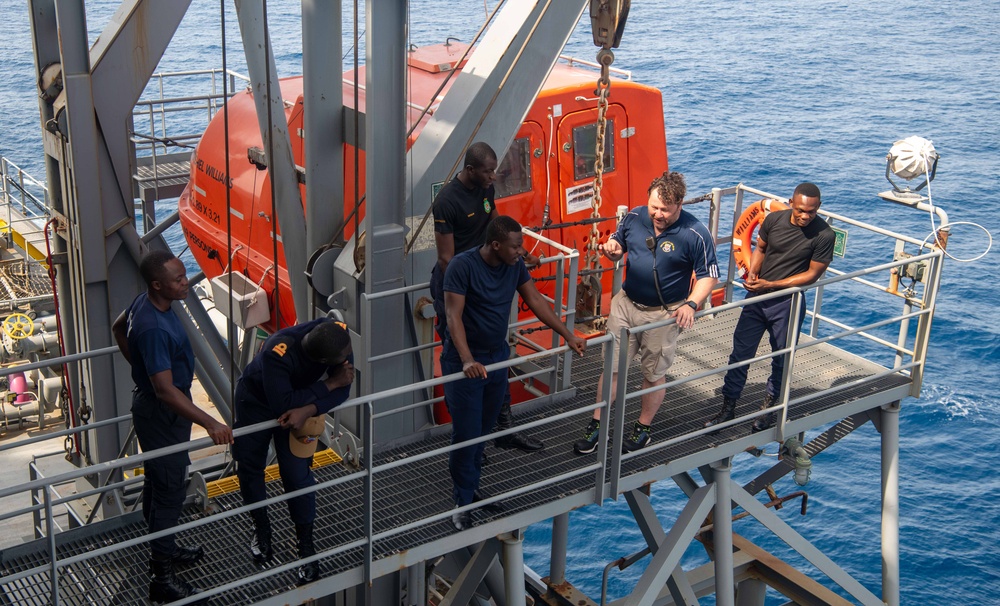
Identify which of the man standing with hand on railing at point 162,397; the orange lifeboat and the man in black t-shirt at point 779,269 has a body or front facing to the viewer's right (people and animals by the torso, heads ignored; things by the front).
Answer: the man standing with hand on railing

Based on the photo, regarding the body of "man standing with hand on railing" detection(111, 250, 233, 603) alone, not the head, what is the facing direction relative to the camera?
to the viewer's right

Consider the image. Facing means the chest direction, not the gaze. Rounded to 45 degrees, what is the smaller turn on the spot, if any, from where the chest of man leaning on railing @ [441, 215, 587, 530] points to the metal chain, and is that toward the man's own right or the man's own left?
approximately 135° to the man's own left

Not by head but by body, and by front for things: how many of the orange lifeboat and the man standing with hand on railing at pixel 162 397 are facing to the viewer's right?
1

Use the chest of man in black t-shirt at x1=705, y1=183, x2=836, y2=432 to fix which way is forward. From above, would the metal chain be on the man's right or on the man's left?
on the man's right

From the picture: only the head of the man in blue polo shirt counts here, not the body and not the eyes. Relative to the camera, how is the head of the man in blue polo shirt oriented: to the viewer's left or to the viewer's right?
to the viewer's left

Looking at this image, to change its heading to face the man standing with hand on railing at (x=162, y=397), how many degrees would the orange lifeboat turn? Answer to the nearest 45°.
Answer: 0° — it already faces them

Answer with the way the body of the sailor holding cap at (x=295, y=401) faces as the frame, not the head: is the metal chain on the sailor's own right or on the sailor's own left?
on the sailor's own left

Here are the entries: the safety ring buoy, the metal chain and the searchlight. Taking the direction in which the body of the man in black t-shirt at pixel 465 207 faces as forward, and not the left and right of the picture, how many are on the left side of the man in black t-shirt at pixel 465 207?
3

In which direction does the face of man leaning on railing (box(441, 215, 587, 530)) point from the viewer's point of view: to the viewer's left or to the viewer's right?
to the viewer's right
